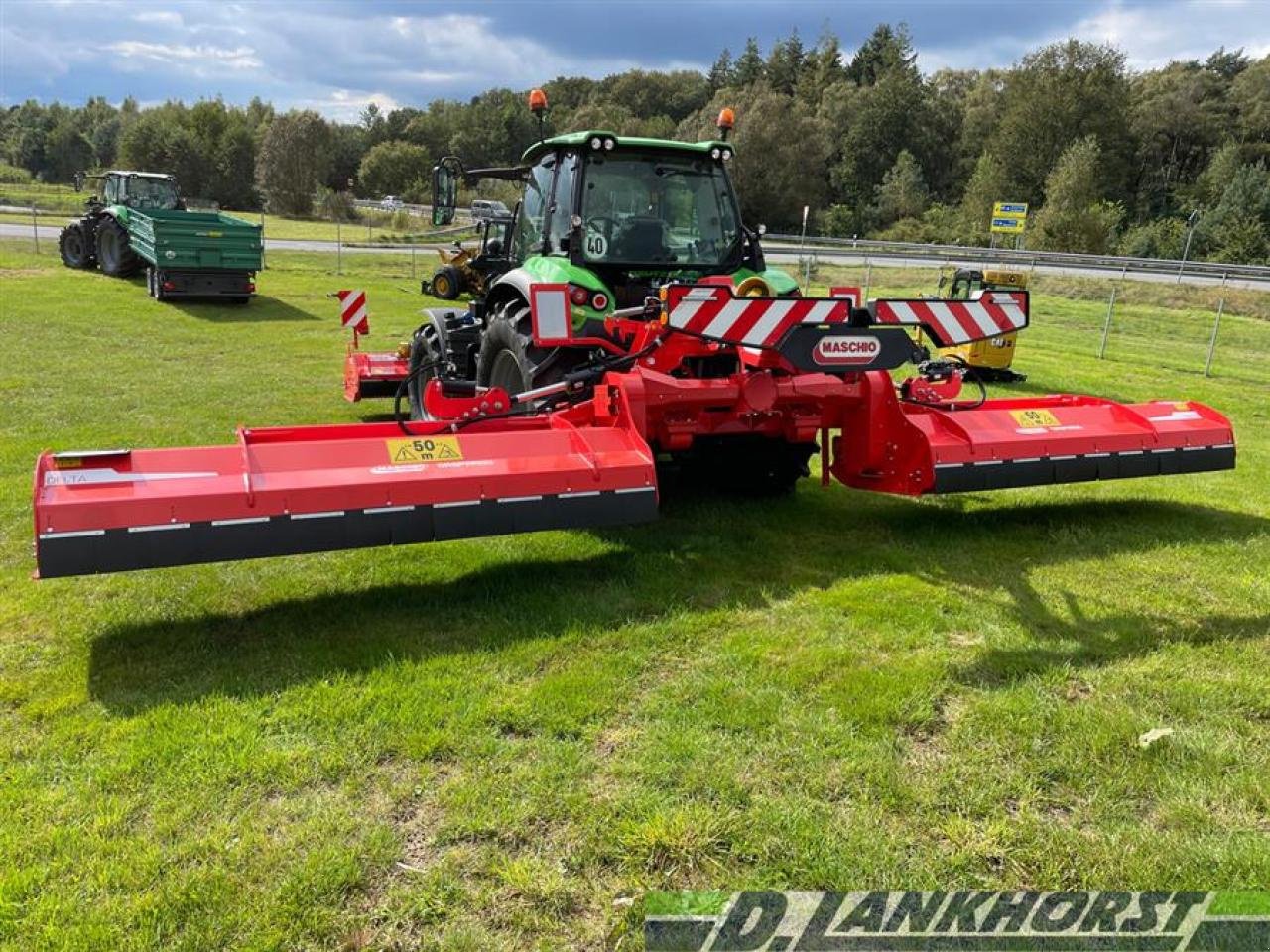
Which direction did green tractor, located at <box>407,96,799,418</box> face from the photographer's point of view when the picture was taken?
facing away from the viewer and to the left of the viewer

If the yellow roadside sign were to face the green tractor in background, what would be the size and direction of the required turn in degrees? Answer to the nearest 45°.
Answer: approximately 45° to its right

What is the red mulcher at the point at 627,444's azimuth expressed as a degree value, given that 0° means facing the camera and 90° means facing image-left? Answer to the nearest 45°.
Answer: approximately 135°

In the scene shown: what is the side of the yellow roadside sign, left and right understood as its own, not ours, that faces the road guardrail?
front

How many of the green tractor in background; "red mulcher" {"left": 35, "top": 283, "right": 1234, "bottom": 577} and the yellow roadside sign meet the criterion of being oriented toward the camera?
1

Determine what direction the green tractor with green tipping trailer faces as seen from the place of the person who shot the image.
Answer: facing away from the viewer and to the left of the viewer

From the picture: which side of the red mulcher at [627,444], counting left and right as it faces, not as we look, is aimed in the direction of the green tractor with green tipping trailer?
front

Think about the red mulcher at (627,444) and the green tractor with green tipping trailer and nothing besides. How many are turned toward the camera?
0

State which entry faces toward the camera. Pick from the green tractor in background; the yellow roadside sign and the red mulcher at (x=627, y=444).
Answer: the yellow roadside sign
